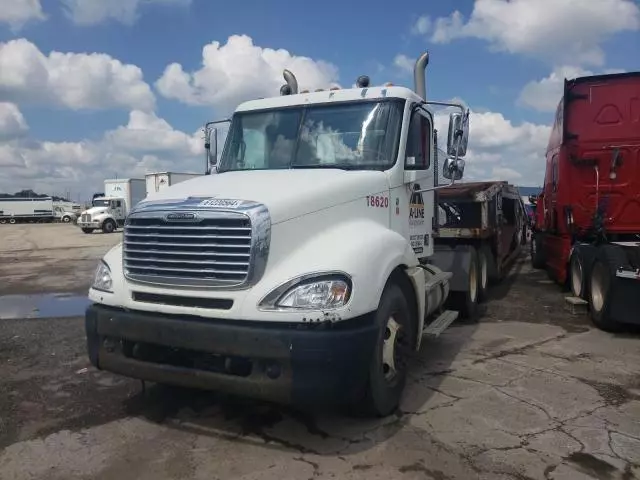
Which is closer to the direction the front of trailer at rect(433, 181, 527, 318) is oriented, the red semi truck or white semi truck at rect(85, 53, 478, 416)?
the white semi truck

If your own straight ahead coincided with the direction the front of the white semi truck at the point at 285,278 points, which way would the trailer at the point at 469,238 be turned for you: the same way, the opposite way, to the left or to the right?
the same way

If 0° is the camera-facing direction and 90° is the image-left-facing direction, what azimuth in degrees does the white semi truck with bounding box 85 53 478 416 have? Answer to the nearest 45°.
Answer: approximately 45°

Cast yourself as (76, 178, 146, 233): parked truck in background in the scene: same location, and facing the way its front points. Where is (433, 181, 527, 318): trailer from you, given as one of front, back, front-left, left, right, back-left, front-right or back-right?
front-left

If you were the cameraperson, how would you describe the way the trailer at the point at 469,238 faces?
facing the viewer and to the left of the viewer

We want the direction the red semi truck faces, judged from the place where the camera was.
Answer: facing away from the viewer and to the left of the viewer

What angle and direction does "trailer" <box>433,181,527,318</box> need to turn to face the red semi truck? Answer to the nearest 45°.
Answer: approximately 135° to its left

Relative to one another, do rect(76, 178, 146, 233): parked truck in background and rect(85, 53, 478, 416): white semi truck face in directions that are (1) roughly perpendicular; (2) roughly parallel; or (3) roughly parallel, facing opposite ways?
roughly parallel

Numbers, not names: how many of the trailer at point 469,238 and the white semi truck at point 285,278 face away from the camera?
0

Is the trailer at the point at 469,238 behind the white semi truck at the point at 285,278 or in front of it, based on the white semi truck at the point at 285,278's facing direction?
behind

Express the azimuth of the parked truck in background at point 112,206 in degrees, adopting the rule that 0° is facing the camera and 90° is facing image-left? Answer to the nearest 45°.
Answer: approximately 45°

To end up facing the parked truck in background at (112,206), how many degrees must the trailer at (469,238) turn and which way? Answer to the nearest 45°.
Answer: approximately 90° to its right
